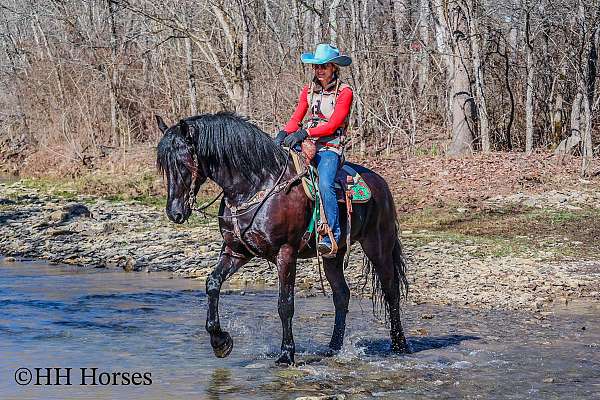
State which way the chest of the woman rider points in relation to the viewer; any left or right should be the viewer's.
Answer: facing the viewer and to the left of the viewer

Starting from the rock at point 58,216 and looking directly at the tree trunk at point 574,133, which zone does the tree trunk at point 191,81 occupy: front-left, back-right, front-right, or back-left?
front-left

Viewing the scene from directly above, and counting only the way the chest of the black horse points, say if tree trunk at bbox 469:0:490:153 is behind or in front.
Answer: behind

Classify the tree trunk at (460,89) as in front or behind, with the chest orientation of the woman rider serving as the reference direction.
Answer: behind

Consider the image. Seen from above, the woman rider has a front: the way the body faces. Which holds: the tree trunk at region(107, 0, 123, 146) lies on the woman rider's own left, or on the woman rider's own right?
on the woman rider's own right

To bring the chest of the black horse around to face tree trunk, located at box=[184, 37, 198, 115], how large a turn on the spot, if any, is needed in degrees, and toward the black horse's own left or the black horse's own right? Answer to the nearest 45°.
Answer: approximately 135° to the black horse's own right

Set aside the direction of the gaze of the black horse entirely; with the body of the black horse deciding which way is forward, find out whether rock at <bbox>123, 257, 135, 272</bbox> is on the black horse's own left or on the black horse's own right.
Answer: on the black horse's own right

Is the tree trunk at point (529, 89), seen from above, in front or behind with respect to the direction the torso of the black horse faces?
behind

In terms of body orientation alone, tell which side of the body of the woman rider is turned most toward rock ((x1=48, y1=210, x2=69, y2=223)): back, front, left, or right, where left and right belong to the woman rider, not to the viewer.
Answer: right

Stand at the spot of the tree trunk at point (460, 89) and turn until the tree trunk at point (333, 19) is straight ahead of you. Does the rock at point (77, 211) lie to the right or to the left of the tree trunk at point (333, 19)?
left

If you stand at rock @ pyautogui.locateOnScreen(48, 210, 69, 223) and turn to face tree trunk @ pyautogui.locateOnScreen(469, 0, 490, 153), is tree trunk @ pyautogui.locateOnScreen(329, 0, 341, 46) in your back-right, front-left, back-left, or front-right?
front-left

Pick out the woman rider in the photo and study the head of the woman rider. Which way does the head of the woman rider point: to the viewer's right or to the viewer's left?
to the viewer's left
